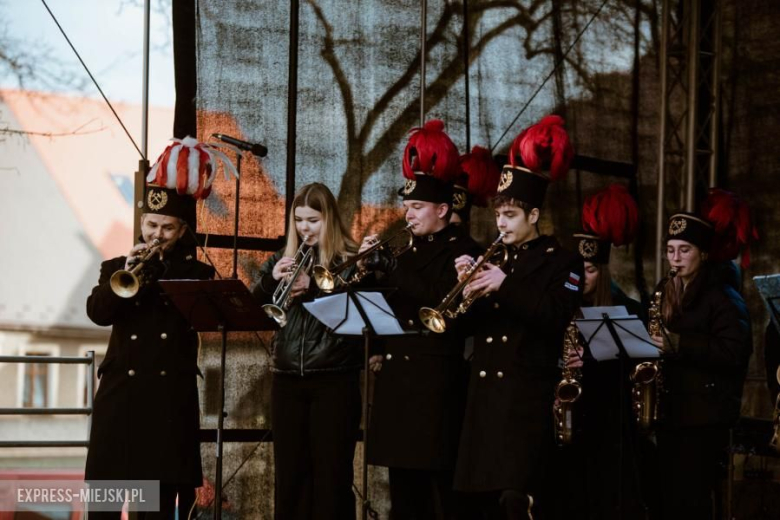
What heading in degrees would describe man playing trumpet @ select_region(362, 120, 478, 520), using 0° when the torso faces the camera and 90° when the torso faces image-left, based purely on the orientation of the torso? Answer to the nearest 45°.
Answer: approximately 45°

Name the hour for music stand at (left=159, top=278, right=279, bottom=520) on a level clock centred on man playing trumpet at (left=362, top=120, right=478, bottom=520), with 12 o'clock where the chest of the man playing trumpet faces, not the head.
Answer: The music stand is roughly at 1 o'clock from the man playing trumpet.

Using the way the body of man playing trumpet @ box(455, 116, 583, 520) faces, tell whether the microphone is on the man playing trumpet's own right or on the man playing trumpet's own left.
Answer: on the man playing trumpet's own right

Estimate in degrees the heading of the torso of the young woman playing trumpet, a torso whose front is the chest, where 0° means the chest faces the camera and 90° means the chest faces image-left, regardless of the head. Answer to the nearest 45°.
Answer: approximately 45°

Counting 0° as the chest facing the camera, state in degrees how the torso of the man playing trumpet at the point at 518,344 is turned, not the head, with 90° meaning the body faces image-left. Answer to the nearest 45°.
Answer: approximately 45°

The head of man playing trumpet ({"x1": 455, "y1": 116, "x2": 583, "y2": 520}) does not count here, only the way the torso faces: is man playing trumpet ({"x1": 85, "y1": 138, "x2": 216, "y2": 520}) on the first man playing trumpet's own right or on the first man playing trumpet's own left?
on the first man playing trumpet's own right

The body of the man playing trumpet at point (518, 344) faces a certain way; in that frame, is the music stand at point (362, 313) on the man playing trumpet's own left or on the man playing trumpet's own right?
on the man playing trumpet's own right

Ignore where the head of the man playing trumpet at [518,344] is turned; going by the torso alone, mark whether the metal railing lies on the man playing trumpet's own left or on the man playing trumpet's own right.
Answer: on the man playing trumpet's own right

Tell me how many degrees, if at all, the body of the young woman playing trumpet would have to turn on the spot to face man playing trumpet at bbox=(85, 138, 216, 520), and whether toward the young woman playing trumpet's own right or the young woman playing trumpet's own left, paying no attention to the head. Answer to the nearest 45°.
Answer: approximately 45° to the young woman playing trumpet's own right

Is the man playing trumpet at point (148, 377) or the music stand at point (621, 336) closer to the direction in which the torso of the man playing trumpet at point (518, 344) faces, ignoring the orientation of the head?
the man playing trumpet

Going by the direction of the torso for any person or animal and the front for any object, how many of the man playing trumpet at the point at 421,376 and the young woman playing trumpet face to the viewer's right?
0

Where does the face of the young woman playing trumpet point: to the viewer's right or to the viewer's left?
to the viewer's left

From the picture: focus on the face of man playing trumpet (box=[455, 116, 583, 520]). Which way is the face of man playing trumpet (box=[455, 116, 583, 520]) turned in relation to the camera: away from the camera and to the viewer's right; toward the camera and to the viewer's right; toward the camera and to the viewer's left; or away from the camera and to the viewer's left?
toward the camera and to the viewer's left
